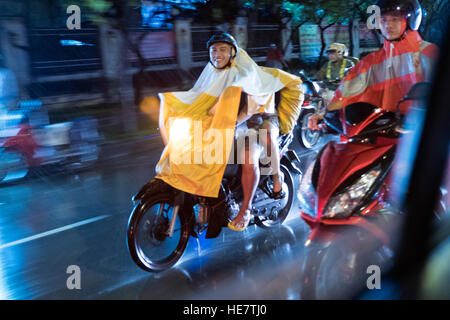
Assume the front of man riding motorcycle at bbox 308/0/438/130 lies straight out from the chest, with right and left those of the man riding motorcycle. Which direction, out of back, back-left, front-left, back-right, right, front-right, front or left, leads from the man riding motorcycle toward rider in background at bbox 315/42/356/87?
back-right

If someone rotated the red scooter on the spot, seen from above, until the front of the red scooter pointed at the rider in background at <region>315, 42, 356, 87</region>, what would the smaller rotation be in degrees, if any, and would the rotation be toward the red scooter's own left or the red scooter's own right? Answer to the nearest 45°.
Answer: approximately 135° to the red scooter's own right

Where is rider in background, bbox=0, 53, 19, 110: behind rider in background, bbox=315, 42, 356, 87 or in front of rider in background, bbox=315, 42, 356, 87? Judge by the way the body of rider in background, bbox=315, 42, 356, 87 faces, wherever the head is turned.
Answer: in front

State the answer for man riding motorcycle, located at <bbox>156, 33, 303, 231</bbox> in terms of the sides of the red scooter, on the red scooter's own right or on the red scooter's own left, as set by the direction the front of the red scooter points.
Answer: on the red scooter's own right

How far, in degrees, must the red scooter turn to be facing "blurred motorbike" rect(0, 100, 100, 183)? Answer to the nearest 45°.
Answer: approximately 90° to its right

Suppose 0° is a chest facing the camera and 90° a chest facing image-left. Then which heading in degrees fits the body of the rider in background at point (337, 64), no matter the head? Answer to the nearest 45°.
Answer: approximately 45°

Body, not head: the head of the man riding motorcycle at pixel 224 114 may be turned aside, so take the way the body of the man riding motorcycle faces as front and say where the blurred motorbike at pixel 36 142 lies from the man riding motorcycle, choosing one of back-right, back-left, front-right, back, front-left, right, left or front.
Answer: right

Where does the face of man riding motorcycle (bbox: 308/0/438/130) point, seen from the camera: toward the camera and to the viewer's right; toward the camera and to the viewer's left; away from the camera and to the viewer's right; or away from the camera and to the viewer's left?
toward the camera and to the viewer's left

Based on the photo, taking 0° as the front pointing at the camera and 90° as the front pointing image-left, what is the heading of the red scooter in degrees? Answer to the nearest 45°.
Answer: approximately 45°
